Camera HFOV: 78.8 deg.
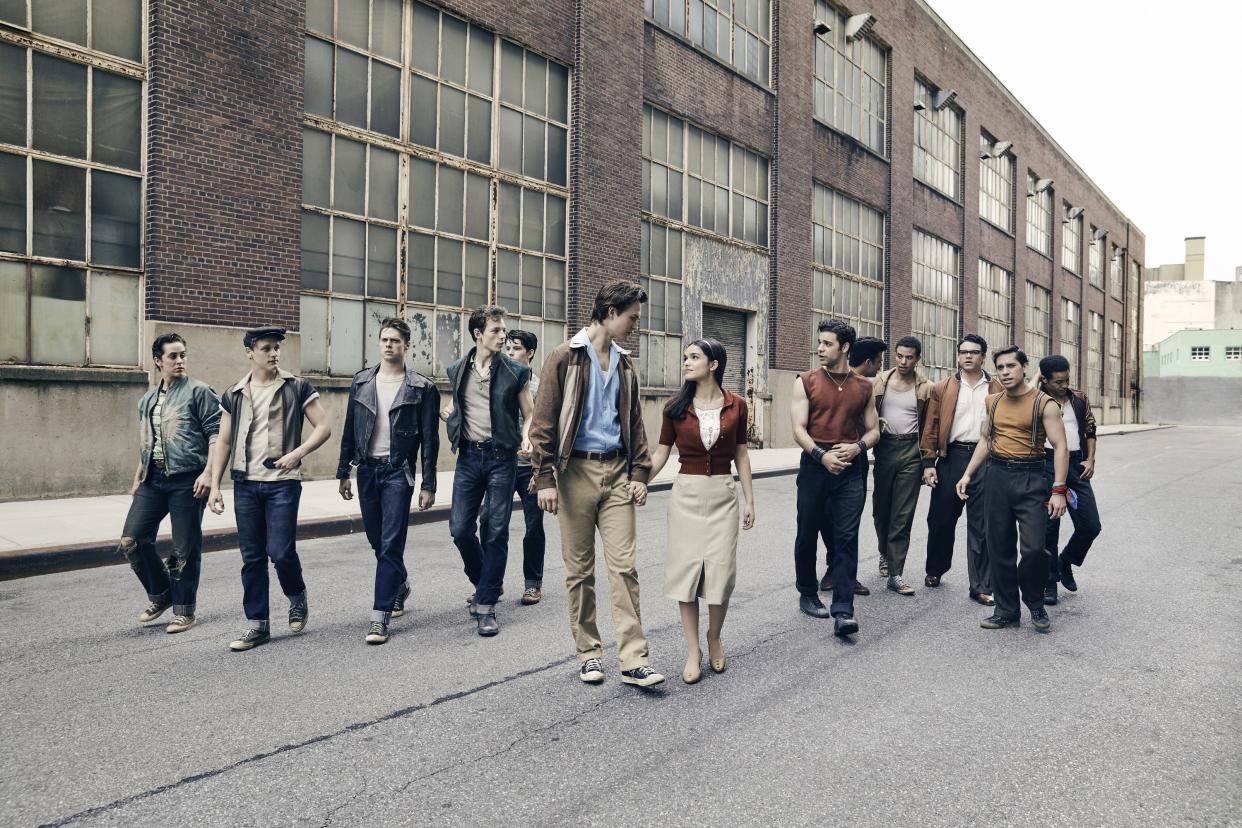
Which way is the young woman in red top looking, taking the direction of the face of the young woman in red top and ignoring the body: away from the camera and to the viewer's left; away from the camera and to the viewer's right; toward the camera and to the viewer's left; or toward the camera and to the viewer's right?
toward the camera and to the viewer's left

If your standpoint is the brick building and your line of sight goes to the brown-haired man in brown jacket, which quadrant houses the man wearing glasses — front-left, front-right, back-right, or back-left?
front-left

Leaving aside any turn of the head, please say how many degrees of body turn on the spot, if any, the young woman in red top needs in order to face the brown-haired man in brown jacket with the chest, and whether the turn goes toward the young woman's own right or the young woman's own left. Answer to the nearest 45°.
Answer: approximately 90° to the young woman's own right

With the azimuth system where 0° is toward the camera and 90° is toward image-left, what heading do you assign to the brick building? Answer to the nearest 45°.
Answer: approximately 315°

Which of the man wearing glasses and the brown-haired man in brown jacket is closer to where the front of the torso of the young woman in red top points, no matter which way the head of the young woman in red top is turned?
the brown-haired man in brown jacket

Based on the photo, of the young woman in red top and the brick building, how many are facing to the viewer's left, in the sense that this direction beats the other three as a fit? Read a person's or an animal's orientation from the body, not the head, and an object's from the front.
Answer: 0

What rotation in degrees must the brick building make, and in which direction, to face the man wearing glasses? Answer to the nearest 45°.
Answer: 0° — it already faces them

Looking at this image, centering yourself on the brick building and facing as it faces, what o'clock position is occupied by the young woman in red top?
The young woman in red top is roughly at 1 o'clock from the brick building.

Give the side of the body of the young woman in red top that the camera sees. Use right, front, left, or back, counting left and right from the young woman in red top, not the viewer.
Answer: front

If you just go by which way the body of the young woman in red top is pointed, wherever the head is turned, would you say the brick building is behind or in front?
behind

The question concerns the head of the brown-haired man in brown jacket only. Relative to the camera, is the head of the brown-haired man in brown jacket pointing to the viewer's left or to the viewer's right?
to the viewer's right
